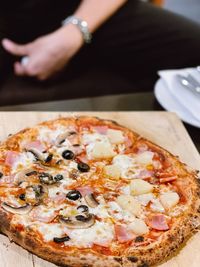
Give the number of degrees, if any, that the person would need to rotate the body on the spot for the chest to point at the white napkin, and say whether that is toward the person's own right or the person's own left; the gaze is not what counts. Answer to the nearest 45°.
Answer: approximately 45° to the person's own left

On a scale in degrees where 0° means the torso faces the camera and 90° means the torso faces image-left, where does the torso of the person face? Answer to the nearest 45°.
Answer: approximately 0°

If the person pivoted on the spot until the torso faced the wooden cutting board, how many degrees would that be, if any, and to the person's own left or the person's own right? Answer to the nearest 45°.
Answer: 0° — they already face it

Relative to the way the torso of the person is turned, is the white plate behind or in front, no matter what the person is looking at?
in front

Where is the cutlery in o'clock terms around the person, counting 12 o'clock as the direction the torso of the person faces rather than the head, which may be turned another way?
The cutlery is roughly at 11 o'clock from the person.
